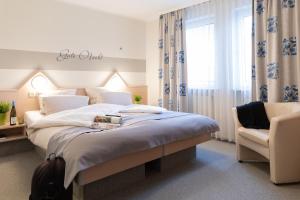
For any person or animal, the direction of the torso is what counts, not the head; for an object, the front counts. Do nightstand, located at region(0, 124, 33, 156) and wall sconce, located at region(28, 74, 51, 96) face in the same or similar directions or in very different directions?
same or similar directions

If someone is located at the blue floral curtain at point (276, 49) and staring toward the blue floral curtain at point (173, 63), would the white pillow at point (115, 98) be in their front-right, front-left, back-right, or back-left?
front-left

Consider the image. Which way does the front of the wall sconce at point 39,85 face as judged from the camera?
facing the viewer and to the right of the viewer

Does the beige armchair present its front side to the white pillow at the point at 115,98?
no

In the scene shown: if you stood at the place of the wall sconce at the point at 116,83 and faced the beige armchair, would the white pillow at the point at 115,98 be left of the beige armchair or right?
right

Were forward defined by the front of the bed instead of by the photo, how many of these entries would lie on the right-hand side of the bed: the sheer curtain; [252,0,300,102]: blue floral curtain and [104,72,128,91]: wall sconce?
0

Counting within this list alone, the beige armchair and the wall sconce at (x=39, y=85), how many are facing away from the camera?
0

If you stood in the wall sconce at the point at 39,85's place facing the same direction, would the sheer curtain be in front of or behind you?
in front

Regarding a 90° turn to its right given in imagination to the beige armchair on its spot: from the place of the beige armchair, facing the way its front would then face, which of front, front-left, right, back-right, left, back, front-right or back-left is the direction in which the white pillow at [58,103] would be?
front-left

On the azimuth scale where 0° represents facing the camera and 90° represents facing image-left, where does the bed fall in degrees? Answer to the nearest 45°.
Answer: approximately 315°

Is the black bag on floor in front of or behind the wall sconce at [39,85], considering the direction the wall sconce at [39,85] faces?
in front

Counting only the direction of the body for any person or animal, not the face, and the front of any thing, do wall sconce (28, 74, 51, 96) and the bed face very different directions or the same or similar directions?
same or similar directions

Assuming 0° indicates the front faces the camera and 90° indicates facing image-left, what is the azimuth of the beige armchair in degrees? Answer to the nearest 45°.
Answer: approximately 45°

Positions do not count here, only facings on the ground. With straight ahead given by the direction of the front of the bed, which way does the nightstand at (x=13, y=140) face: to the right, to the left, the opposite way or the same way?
the same way

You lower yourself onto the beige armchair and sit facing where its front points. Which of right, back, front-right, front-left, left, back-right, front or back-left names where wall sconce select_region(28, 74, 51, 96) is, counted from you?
front-right

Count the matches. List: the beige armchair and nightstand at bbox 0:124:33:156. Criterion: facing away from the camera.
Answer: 0
